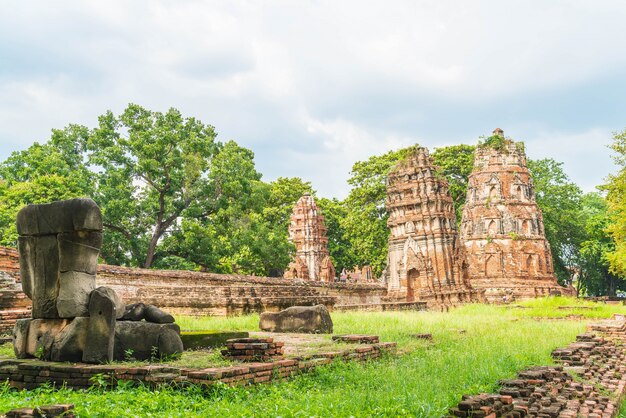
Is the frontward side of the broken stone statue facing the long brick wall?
no

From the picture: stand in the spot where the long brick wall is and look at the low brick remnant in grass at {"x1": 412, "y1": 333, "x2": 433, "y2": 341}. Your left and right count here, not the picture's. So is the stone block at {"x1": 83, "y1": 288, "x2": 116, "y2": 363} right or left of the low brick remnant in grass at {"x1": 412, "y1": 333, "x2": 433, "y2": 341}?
right

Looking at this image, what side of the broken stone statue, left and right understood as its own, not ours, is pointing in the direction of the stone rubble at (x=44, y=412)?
right

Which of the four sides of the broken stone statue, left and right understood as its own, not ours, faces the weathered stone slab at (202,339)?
front

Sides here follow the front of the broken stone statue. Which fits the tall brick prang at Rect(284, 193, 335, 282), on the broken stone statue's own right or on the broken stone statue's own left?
on the broken stone statue's own left

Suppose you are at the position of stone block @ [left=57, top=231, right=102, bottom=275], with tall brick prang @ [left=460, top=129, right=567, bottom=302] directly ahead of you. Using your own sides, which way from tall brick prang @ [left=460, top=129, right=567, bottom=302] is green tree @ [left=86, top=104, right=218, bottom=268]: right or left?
left

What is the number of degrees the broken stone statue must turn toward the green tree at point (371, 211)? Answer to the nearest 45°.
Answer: approximately 45° to its left

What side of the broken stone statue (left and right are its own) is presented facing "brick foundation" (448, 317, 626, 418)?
front

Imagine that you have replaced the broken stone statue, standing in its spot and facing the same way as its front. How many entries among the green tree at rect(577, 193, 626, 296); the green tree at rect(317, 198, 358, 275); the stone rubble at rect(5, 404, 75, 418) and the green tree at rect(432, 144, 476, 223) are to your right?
1

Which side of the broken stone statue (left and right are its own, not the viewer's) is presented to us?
right

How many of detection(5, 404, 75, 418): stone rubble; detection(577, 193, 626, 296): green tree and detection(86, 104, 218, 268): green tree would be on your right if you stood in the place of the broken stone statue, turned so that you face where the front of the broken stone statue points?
1

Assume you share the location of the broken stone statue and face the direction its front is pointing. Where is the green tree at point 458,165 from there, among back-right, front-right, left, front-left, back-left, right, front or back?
front-left

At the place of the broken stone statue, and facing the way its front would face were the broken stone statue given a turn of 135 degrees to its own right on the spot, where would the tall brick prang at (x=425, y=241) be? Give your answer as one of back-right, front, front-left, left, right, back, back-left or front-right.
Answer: back

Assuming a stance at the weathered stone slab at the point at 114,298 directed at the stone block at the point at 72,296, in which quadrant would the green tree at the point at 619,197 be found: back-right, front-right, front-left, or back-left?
back-right

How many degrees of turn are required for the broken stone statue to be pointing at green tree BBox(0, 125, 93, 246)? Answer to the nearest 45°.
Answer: approximately 90° to its left

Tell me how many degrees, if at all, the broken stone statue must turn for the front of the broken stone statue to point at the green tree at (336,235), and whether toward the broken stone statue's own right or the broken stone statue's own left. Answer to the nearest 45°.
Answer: approximately 45° to the broken stone statue's own left

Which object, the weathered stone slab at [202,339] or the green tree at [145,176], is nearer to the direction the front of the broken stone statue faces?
the weathered stone slab
